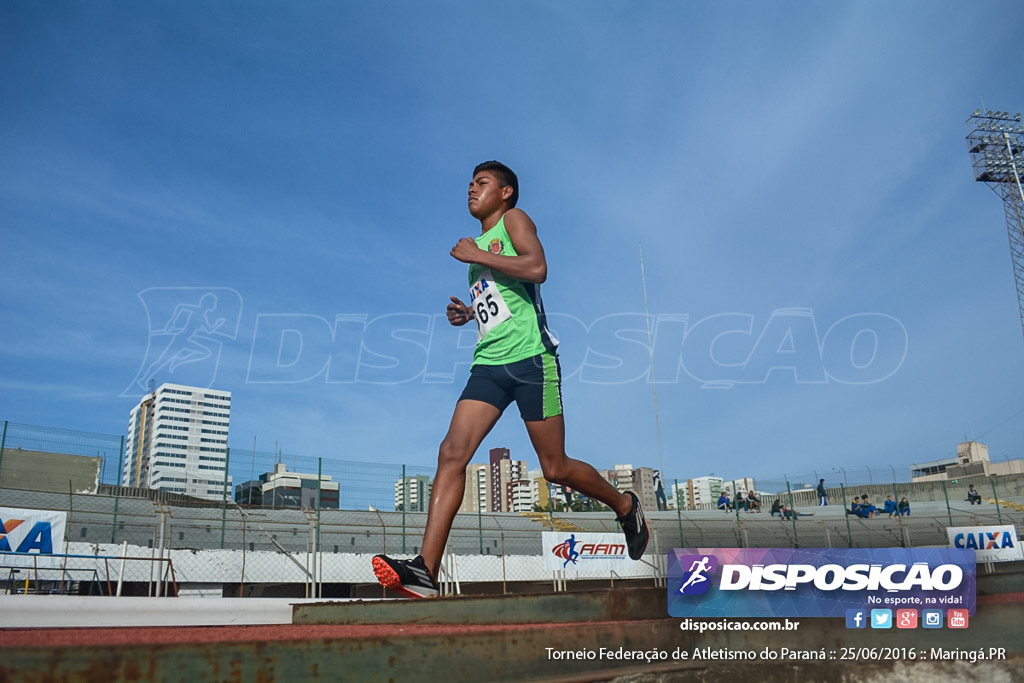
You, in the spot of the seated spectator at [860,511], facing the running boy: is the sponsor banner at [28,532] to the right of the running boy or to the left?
right

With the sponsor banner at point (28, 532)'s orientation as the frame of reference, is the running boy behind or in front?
in front

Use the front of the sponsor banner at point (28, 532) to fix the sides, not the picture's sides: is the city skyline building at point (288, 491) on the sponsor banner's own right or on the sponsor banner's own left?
on the sponsor banner's own left

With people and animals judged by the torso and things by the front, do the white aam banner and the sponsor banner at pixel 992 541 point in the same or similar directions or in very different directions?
same or similar directions

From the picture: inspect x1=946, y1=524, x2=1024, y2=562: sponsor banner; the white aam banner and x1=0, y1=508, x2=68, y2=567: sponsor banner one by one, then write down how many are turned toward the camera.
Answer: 3

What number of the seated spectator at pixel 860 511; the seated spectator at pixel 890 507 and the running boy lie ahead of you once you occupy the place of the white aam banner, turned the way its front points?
1

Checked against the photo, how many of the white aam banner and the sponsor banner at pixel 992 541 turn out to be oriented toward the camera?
2

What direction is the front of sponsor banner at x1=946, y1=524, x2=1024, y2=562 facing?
toward the camera

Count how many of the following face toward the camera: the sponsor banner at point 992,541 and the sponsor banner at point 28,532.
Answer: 2

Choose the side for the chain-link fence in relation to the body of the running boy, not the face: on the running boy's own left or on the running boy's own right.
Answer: on the running boy's own right

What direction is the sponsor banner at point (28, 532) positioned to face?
toward the camera

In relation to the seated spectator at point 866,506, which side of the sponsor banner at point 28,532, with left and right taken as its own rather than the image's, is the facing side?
left

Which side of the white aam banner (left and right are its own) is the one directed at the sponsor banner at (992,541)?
left

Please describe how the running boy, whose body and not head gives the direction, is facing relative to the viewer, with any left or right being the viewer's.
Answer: facing the viewer and to the left of the viewer

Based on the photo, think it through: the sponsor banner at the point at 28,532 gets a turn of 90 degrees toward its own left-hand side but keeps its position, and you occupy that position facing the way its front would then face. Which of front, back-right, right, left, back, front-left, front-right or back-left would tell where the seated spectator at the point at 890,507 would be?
front
